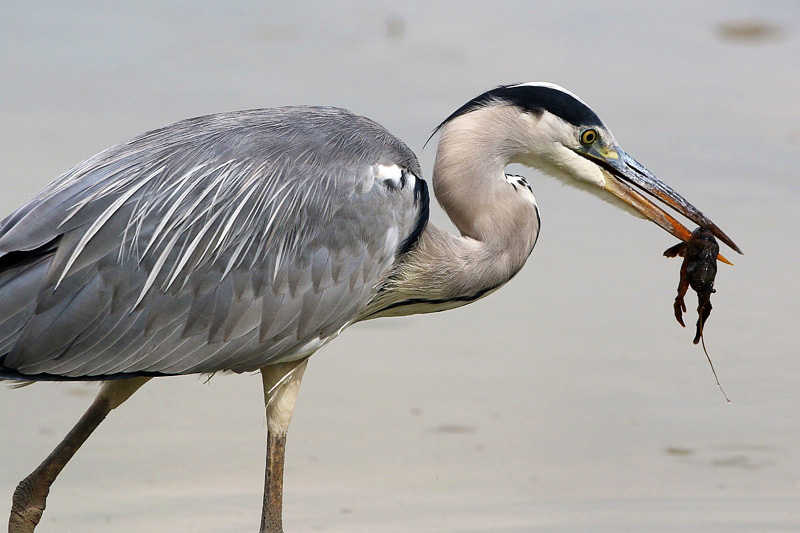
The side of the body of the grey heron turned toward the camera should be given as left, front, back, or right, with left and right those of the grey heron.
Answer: right
